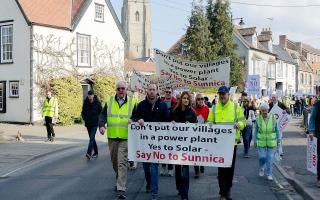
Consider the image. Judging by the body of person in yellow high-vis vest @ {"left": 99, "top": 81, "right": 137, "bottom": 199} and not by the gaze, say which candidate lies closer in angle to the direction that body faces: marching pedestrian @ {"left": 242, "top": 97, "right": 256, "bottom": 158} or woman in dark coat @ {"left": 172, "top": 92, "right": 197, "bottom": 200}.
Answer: the woman in dark coat

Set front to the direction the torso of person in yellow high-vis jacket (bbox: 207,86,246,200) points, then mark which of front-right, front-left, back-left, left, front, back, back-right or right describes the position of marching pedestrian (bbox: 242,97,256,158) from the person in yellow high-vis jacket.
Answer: back

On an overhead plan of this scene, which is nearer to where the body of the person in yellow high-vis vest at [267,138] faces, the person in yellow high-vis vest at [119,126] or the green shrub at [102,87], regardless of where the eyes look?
the person in yellow high-vis vest

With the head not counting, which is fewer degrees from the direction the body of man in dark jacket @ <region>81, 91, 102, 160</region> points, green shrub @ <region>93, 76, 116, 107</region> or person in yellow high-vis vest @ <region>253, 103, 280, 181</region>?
the person in yellow high-vis vest

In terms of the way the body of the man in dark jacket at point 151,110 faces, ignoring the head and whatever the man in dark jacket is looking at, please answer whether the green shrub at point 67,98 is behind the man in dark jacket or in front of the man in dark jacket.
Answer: behind

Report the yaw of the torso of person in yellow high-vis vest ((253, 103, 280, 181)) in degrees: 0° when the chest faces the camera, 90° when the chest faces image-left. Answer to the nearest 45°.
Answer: approximately 0°

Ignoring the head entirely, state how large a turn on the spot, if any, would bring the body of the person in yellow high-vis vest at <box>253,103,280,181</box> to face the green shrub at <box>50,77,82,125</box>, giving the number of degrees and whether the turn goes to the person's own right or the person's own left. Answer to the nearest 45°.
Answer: approximately 135° to the person's own right

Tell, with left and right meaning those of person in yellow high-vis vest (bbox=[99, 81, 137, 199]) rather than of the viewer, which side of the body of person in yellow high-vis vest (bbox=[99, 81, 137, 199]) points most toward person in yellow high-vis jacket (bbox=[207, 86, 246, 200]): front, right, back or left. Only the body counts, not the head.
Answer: left

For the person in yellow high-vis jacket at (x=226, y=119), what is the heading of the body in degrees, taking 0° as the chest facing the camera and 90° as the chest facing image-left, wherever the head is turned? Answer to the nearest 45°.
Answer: approximately 0°

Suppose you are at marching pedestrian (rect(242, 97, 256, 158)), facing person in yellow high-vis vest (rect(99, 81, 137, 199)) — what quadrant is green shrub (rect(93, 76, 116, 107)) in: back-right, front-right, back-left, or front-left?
back-right

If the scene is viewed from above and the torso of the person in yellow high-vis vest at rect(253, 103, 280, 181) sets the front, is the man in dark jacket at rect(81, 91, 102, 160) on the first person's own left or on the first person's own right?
on the first person's own right

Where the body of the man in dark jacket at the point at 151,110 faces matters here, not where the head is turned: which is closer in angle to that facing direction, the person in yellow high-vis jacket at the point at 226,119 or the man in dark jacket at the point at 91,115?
the person in yellow high-vis jacket

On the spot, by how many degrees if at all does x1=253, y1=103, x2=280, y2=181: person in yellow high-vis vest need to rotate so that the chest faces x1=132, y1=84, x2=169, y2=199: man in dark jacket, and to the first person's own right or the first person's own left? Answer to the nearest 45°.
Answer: approximately 45° to the first person's own right

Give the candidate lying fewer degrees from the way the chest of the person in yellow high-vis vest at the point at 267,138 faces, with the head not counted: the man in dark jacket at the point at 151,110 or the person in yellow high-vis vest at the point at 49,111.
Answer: the man in dark jacket

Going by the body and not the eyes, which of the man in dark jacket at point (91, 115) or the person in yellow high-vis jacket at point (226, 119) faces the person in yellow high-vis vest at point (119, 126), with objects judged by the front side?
the man in dark jacket
